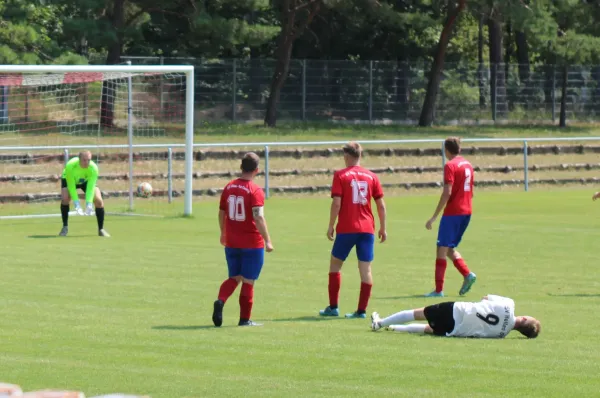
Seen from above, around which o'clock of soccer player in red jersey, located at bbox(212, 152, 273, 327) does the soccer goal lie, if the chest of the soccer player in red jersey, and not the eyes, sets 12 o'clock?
The soccer goal is roughly at 10 o'clock from the soccer player in red jersey.

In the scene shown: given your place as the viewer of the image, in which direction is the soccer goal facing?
facing the viewer

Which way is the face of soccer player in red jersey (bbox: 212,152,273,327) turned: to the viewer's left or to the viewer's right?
to the viewer's right

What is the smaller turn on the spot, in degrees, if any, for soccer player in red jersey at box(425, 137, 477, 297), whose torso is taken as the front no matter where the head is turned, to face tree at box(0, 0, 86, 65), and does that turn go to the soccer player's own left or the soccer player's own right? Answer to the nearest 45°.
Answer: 0° — they already face it

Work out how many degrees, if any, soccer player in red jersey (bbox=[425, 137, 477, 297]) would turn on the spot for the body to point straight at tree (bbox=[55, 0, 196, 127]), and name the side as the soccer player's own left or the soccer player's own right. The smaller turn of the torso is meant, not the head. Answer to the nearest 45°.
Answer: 0° — they already face it

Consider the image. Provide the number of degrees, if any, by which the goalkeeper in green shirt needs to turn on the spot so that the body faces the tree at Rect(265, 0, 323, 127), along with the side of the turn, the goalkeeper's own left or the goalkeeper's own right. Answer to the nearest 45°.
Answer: approximately 180°

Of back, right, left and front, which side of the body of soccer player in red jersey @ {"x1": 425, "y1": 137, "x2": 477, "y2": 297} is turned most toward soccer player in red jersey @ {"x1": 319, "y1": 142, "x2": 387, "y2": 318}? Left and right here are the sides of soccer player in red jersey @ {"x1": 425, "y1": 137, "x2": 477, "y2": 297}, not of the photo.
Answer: left

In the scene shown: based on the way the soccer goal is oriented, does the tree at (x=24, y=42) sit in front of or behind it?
behind

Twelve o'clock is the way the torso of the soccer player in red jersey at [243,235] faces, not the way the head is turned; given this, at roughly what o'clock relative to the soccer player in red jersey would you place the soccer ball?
The soccer ball is roughly at 10 o'clock from the soccer player in red jersey.

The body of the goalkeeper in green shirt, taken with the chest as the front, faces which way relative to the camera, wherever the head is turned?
toward the camera

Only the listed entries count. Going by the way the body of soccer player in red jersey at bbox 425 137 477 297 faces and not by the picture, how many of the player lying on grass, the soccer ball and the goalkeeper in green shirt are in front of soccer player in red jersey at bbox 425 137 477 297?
2

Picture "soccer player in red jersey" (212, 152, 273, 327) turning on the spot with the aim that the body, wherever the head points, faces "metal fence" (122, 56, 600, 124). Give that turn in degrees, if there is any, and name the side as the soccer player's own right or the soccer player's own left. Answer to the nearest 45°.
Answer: approximately 45° to the soccer player's own left

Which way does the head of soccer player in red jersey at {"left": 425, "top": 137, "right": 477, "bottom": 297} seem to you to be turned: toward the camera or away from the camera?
away from the camera

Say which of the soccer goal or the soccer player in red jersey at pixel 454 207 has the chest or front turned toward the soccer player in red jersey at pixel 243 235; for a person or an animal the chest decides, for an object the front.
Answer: the soccer goal

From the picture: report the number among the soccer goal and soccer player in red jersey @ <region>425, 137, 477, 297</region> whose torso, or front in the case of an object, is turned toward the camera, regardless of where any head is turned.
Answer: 1

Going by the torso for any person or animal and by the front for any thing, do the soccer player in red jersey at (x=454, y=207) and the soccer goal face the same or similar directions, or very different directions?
very different directions
